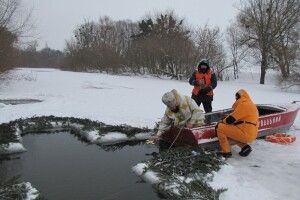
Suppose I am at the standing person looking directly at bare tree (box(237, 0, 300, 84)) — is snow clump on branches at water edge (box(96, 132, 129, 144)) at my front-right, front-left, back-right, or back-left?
back-left

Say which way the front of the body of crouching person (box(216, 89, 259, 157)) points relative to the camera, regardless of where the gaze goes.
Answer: to the viewer's left

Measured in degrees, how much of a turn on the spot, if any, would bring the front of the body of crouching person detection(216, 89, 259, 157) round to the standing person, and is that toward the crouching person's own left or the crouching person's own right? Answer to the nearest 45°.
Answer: approximately 45° to the crouching person's own right

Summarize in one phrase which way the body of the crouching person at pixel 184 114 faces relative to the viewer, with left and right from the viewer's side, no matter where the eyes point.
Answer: facing the viewer and to the left of the viewer

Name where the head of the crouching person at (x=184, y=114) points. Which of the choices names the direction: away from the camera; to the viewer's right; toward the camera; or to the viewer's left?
to the viewer's left

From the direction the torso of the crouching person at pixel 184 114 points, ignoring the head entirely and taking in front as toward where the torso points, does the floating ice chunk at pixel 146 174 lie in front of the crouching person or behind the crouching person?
in front

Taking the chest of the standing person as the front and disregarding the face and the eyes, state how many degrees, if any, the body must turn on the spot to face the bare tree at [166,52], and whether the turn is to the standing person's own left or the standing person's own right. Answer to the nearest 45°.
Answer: approximately 180°

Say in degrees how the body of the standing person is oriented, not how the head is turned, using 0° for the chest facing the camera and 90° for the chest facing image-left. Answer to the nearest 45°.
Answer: approximately 0°

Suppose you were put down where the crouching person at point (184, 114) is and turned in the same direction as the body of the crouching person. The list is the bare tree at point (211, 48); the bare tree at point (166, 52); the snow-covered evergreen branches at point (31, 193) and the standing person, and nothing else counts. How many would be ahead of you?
1

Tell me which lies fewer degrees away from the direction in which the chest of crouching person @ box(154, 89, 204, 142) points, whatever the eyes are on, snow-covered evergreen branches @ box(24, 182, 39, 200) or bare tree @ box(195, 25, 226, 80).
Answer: the snow-covered evergreen branches

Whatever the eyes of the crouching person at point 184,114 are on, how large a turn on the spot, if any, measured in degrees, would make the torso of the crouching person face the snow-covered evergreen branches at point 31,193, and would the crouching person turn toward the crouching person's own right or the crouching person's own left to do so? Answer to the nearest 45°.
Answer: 0° — they already face it

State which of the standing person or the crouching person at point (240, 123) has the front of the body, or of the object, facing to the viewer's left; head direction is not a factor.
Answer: the crouching person

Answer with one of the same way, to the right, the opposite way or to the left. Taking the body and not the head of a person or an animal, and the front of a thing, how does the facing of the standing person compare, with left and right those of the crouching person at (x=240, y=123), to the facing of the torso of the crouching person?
to the left

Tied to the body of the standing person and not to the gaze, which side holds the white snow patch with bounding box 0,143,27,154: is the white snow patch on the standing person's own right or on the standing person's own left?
on the standing person's own right
